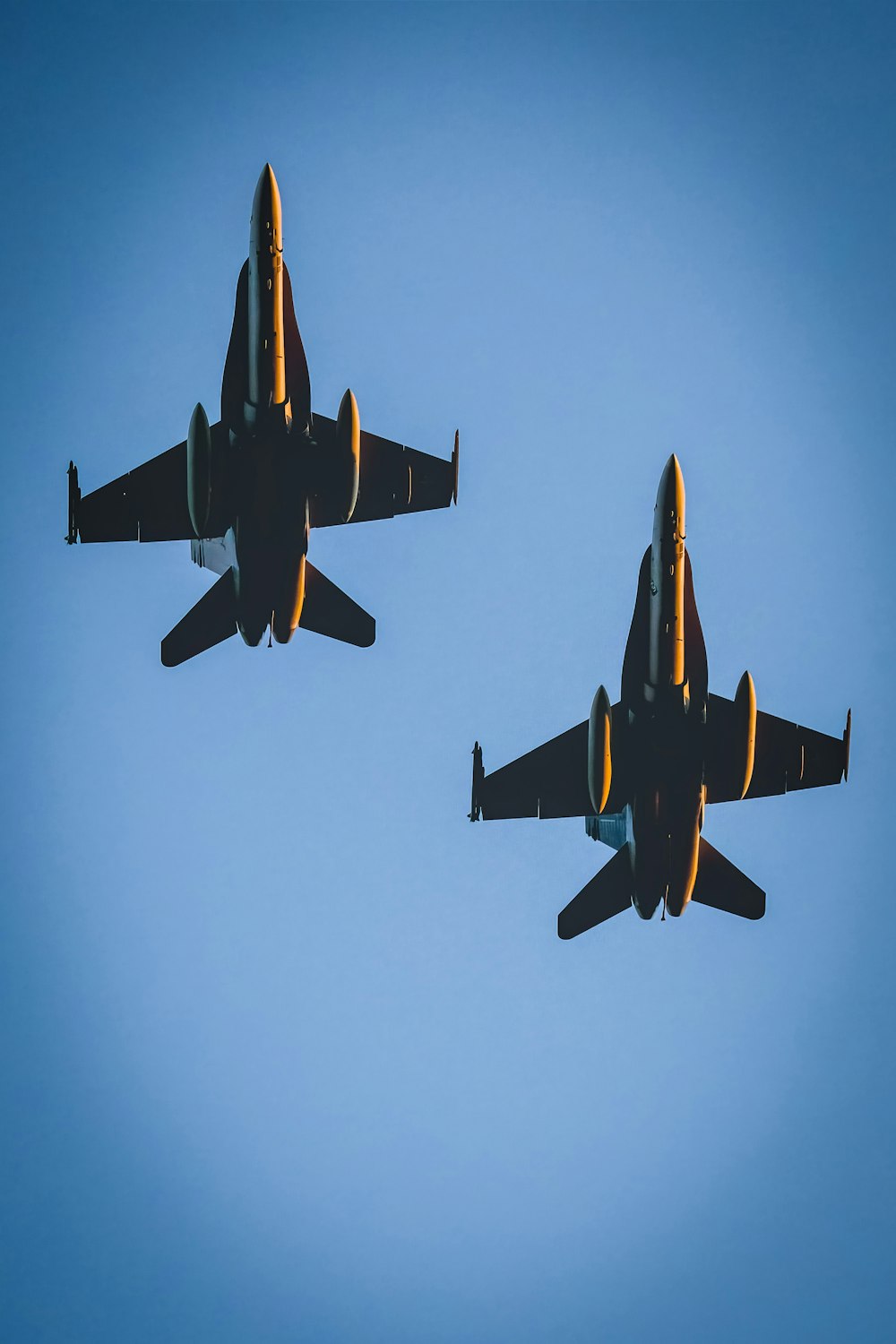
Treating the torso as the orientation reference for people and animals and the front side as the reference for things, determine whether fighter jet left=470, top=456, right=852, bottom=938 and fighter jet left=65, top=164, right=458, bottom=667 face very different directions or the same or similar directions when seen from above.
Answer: same or similar directions
